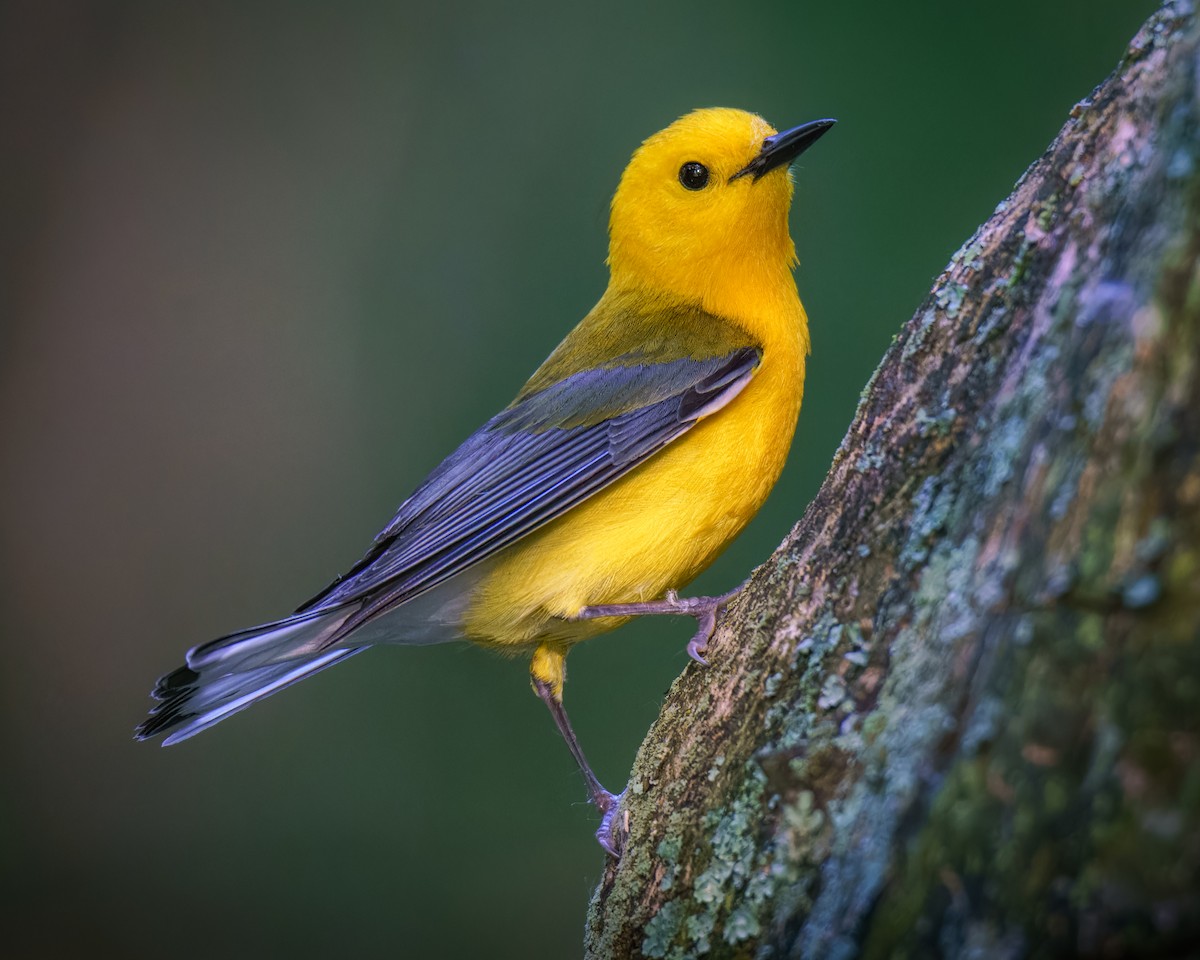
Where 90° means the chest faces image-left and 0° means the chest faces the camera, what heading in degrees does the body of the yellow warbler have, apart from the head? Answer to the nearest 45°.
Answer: approximately 270°
